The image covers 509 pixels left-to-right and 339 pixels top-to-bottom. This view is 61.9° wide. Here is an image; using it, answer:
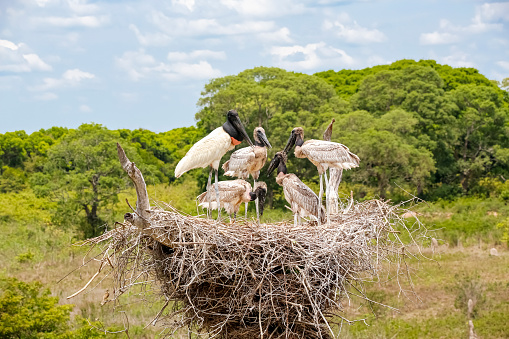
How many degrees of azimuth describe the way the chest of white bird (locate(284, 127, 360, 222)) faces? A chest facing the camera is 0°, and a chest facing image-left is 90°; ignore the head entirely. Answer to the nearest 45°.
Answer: approximately 90°

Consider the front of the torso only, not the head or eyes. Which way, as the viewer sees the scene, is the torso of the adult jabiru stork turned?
to the viewer's right

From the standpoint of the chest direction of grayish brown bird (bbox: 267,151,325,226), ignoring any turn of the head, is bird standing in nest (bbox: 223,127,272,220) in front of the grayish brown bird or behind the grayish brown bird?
in front

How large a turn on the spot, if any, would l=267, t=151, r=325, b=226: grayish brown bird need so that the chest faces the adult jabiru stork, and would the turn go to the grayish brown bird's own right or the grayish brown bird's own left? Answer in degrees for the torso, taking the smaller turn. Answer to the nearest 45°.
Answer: approximately 45° to the grayish brown bird's own left

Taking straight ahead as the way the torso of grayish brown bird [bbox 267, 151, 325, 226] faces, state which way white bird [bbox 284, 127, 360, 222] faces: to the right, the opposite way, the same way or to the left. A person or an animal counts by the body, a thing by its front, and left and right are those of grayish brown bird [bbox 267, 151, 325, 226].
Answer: the same way

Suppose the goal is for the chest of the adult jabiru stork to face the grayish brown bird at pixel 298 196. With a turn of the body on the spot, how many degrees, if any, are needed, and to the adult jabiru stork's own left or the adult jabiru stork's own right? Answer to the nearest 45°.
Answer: approximately 45° to the adult jabiru stork's own left

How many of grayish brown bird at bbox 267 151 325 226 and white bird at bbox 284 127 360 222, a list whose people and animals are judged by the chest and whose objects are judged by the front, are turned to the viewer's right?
0

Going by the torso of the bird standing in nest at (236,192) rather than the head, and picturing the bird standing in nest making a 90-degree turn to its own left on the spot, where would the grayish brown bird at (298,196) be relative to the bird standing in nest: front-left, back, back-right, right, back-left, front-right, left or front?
right

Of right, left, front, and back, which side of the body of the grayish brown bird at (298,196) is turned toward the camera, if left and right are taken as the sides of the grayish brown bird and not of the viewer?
left

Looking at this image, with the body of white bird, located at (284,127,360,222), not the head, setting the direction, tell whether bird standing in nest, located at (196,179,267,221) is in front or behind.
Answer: in front

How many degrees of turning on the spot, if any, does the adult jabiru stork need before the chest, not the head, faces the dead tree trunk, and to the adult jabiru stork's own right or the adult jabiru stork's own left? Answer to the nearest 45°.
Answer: approximately 135° to the adult jabiru stork's own right

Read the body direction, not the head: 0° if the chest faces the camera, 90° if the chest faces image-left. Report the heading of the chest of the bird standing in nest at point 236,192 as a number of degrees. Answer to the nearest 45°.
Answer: approximately 270°

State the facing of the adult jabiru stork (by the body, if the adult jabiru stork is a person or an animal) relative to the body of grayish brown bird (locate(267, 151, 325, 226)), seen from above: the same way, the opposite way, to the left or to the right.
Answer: the opposite way

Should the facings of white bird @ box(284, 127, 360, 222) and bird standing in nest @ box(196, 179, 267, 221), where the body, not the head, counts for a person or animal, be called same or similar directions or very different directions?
very different directions

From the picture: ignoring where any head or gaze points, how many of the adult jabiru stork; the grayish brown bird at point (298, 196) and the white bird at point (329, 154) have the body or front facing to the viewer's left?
2

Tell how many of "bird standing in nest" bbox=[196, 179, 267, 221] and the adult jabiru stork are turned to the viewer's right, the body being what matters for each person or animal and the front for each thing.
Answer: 2
